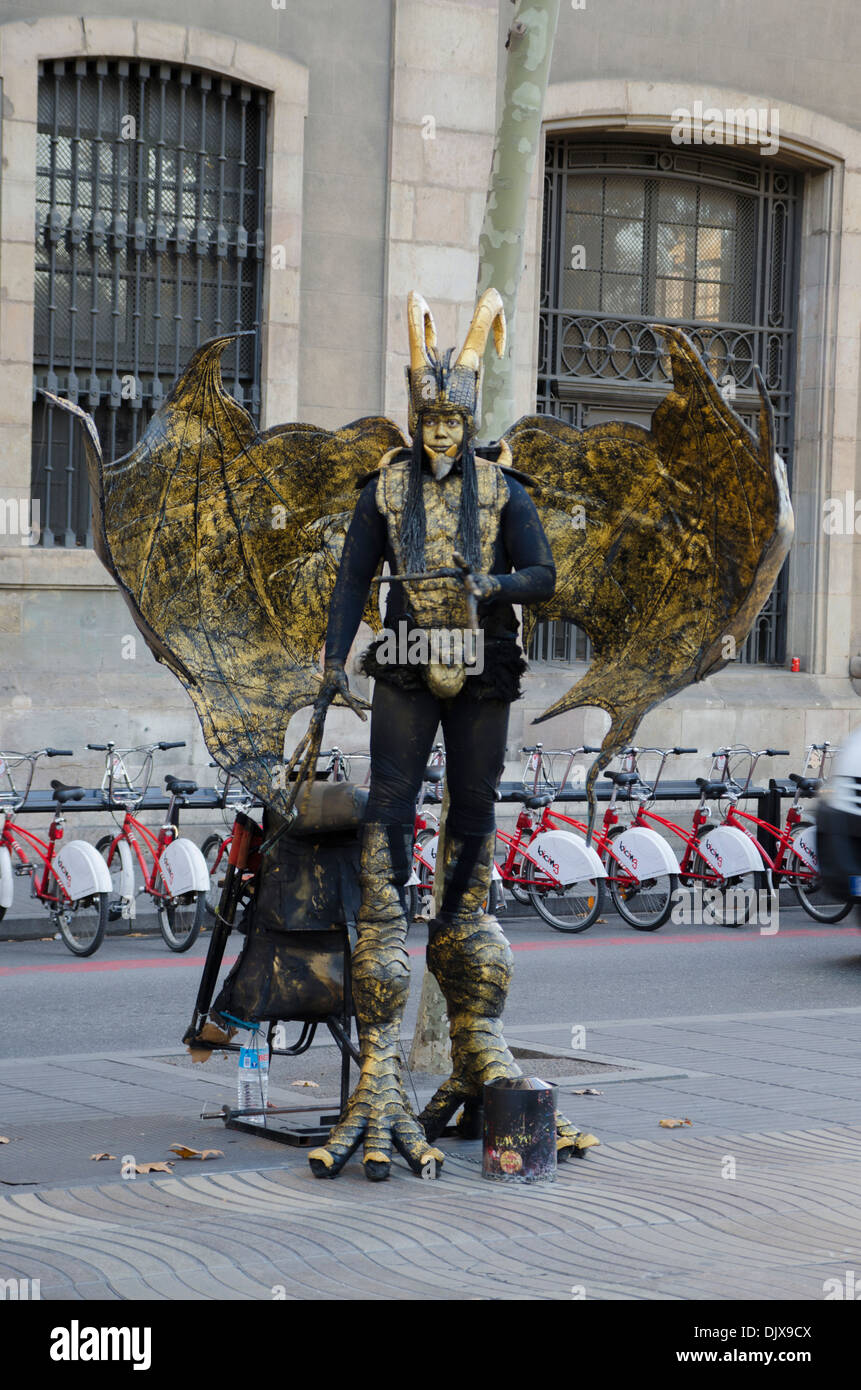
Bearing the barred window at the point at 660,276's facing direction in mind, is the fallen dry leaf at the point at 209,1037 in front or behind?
in front

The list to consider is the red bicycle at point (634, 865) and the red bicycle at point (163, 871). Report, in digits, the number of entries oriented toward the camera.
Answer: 0

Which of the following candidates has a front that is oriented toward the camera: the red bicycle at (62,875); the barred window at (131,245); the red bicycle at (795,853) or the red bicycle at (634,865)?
the barred window

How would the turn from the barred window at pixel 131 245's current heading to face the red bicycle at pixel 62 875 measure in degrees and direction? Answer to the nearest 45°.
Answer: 0° — it already faces it

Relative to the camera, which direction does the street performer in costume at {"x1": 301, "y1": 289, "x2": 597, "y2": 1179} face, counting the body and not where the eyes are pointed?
toward the camera

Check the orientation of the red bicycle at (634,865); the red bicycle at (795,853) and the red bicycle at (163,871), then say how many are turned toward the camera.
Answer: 0

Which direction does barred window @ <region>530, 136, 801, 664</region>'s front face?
toward the camera

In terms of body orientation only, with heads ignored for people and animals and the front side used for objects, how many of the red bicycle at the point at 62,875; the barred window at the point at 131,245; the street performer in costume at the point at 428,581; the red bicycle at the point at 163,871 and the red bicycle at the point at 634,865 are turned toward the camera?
2

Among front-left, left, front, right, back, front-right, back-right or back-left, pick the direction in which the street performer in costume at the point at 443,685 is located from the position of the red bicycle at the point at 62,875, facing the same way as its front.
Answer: back-left

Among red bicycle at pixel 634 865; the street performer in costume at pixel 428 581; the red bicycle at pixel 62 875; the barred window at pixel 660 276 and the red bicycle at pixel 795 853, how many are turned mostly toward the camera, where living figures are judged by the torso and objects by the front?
2

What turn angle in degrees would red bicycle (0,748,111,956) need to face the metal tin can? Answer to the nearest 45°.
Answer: approximately 135° to its left

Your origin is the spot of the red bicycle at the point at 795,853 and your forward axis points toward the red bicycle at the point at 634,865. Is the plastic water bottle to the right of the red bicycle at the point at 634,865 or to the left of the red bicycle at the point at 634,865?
left

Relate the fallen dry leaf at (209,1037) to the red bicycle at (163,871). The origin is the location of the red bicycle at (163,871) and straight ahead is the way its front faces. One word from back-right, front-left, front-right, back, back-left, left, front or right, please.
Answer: back-left

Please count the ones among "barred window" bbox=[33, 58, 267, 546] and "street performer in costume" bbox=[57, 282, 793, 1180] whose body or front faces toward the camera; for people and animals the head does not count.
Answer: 2
